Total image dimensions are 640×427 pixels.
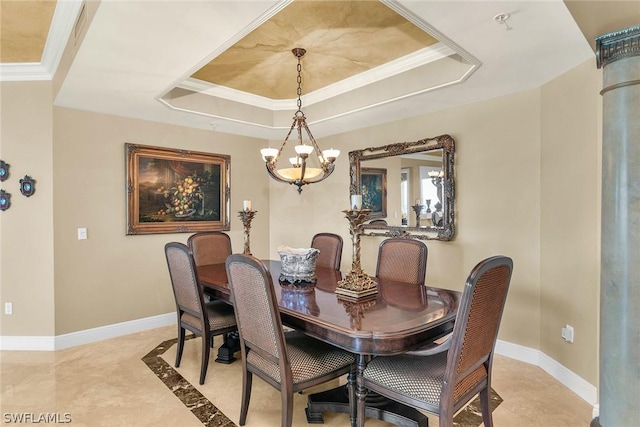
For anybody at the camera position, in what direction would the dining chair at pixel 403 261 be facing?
facing the viewer and to the left of the viewer

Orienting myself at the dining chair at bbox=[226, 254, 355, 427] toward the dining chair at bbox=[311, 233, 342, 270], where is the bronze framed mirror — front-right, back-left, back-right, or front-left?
front-right

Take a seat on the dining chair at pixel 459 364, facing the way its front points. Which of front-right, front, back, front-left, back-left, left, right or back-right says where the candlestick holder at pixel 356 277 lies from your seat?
front

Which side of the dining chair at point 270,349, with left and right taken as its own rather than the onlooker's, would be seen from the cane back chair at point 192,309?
left

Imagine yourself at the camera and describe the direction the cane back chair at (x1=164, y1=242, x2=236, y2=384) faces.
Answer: facing away from the viewer and to the right of the viewer

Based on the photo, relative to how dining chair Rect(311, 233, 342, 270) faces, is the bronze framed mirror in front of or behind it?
behind

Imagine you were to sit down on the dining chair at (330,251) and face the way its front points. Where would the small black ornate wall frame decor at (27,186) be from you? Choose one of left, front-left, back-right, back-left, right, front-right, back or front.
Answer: front-right

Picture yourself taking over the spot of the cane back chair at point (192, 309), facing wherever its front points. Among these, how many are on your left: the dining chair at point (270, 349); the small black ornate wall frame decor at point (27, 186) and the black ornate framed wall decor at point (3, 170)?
2

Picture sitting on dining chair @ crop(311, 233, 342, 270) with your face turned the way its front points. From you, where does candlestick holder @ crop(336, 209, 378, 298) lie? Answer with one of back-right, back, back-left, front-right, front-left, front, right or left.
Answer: front-left

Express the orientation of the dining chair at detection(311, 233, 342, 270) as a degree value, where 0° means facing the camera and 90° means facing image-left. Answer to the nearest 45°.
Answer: approximately 45°

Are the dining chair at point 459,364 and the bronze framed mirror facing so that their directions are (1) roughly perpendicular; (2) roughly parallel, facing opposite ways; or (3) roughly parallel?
roughly perpendicular

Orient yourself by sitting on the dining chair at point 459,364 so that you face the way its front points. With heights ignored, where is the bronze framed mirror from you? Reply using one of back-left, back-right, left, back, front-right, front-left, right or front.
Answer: front-right

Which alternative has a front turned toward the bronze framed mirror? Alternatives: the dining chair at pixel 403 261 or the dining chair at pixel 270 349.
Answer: the dining chair at pixel 270 349

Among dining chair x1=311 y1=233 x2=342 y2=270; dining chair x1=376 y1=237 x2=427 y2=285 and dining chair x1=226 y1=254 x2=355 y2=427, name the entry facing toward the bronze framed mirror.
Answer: dining chair x1=226 y1=254 x2=355 y2=427
